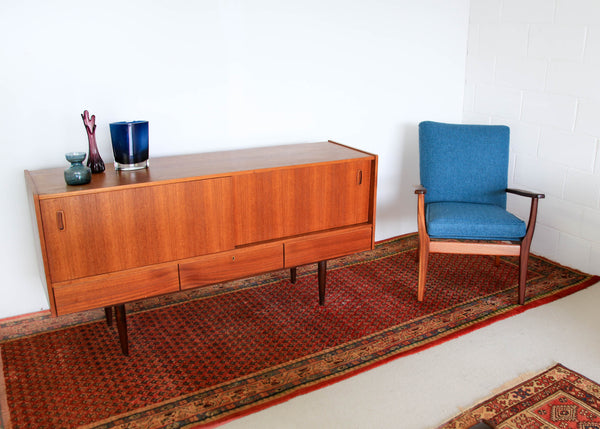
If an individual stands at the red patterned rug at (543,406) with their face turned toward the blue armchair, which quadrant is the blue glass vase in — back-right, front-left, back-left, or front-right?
front-left

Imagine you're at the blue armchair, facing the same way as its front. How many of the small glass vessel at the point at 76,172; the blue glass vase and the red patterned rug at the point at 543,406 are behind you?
0

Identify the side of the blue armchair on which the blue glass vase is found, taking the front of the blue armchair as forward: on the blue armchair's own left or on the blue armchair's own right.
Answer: on the blue armchair's own right

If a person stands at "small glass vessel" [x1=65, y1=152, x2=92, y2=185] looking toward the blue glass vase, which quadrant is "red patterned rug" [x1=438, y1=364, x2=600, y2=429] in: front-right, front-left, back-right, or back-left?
front-right

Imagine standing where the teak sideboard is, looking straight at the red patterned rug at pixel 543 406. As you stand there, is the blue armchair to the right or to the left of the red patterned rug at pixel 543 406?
left

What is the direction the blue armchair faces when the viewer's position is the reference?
facing the viewer

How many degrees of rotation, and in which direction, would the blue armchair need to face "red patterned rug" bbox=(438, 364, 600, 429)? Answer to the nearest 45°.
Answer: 0° — it already faces it

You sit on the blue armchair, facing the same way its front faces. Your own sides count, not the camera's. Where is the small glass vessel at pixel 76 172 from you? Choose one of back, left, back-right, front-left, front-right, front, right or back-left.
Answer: front-right

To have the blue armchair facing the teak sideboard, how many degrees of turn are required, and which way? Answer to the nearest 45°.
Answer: approximately 45° to its right
